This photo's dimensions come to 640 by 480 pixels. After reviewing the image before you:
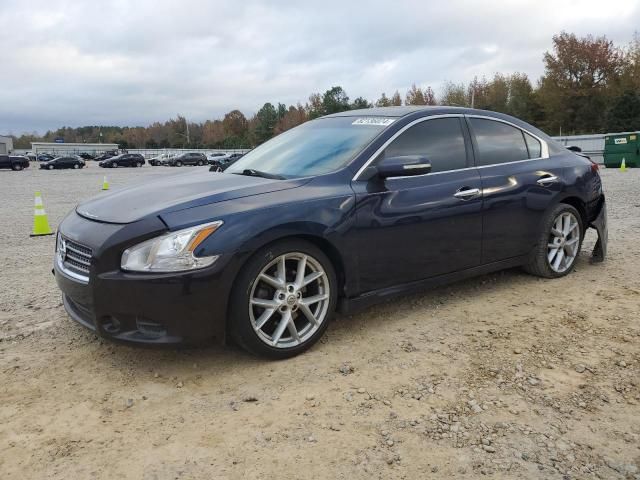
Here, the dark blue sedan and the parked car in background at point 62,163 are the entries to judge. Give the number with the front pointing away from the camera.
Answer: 0

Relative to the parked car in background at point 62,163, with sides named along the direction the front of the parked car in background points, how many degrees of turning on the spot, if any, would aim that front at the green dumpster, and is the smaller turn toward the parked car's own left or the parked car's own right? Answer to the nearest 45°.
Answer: approximately 135° to the parked car's own left

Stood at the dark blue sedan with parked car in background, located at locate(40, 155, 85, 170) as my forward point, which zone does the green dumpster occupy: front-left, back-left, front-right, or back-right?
front-right

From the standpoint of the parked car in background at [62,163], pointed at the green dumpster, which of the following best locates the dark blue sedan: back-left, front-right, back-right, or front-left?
front-right

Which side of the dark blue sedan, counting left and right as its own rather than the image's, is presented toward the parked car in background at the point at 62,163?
right

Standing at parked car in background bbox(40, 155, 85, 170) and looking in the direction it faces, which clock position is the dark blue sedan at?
The dark blue sedan is roughly at 9 o'clock from the parked car in background.

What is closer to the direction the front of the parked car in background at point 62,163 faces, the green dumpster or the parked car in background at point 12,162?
the parked car in background

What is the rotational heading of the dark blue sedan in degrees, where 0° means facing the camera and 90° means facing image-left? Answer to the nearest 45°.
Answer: approximately 45°

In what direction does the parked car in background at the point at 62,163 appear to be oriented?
to the viewer's left

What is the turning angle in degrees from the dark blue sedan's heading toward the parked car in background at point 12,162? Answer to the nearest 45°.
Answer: approximately 90° to its right

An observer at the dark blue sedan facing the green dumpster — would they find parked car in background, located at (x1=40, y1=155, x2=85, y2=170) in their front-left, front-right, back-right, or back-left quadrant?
front-left

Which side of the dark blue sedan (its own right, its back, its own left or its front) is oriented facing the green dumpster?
back

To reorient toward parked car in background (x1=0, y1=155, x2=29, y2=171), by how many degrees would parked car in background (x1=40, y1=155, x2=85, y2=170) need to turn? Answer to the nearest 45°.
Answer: approximately 45° to its left
